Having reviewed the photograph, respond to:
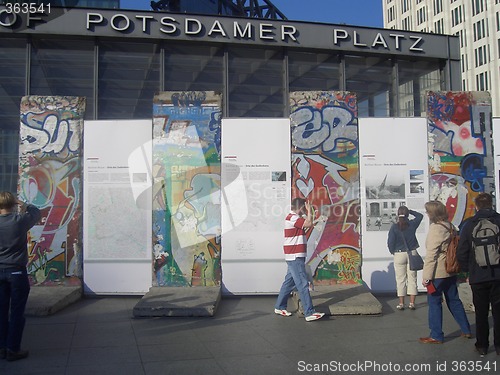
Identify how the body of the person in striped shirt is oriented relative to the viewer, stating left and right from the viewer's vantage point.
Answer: facing to the right of the viewer

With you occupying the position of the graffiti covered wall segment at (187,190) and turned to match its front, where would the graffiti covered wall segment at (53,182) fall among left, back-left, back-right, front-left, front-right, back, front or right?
right

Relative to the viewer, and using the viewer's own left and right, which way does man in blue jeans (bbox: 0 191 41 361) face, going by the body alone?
facing away from the viewer and to the right of the viewer

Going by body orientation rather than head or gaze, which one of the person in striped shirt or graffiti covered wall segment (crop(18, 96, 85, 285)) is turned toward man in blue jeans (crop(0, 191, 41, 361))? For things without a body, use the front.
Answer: the graffiti covered wall segment

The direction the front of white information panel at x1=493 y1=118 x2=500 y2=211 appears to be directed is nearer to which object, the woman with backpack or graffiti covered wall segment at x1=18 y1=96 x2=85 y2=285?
the woman with backpack

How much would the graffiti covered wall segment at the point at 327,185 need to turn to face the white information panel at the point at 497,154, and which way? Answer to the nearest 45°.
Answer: approximately 90° to its left

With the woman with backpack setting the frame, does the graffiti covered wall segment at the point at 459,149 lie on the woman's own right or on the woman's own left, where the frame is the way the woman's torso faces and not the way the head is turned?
on the woman's own right

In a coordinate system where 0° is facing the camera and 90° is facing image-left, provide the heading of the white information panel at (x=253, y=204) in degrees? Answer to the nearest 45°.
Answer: approximately 0°
